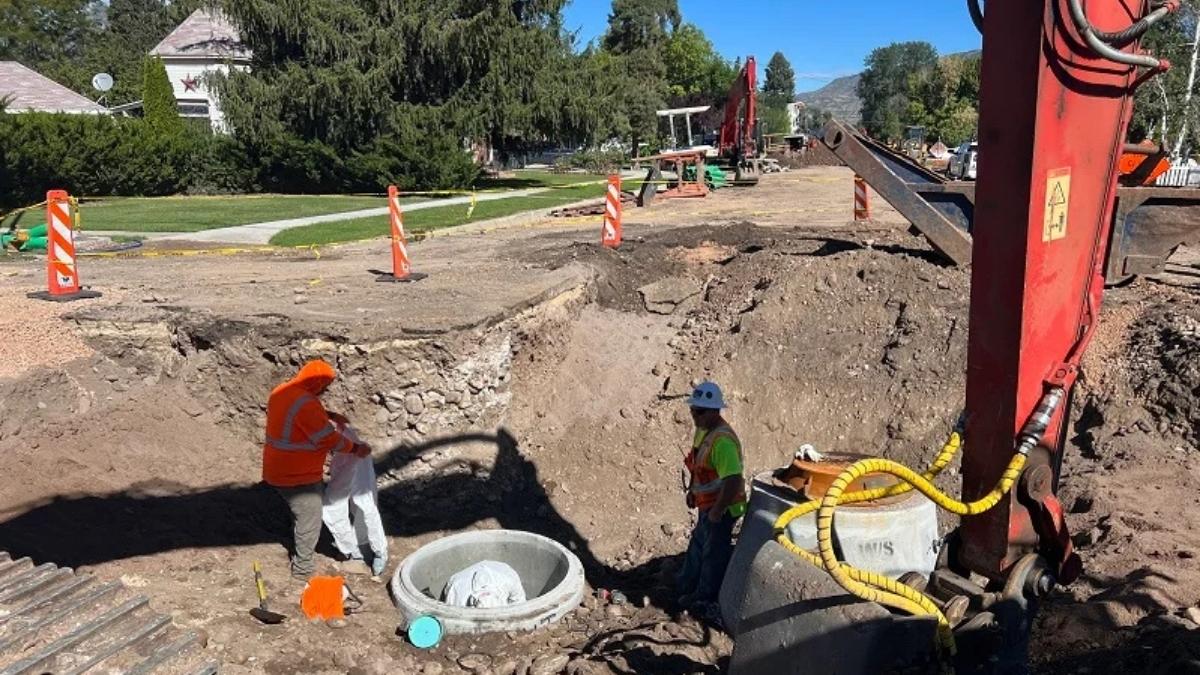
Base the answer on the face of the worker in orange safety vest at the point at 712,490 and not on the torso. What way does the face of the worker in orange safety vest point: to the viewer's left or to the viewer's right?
to the viewer's left

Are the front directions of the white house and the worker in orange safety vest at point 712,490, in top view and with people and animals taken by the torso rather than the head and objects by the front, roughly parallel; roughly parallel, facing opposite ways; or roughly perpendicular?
roughly perpendicular

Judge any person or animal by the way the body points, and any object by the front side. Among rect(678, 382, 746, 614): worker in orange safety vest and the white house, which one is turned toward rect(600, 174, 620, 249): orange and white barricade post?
the white house

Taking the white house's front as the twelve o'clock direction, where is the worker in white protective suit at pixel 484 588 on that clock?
The worker in white protective suit is roughly at 12 o'clock from the white house.

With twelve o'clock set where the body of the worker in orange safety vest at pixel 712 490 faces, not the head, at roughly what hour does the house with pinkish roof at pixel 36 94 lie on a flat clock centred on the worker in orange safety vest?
The house with pinkish roof is roughly at 3 o'clock from the worker in orange safety vest.

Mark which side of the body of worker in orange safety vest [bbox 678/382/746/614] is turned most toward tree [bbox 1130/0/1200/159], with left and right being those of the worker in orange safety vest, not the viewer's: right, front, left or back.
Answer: back

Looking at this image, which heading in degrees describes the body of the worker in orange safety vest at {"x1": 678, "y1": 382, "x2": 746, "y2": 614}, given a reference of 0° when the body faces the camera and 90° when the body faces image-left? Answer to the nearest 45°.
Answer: approximately 45°

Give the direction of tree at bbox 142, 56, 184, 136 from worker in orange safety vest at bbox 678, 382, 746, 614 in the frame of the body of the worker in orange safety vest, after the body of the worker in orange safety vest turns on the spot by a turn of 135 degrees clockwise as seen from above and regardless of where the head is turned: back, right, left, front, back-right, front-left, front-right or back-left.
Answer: front-left

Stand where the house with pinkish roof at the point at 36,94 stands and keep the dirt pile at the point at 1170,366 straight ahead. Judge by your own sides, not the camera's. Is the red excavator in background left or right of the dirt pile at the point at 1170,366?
left

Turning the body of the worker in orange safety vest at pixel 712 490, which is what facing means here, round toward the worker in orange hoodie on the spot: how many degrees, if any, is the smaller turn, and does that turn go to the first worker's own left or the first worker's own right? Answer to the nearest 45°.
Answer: approximately 45° to the first worker's own right

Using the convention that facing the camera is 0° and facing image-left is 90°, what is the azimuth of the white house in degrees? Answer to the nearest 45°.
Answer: approximately 0°

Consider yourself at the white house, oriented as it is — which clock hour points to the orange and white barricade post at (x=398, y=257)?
The orange and white barricade post is roughly at 12 o'clock from the white house.

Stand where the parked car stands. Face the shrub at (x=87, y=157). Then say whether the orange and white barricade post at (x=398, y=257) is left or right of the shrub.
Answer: left

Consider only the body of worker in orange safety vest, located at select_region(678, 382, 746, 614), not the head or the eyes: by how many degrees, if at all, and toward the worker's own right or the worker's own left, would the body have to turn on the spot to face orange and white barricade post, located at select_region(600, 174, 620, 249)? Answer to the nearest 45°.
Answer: approximately 135° to the worker's own right
